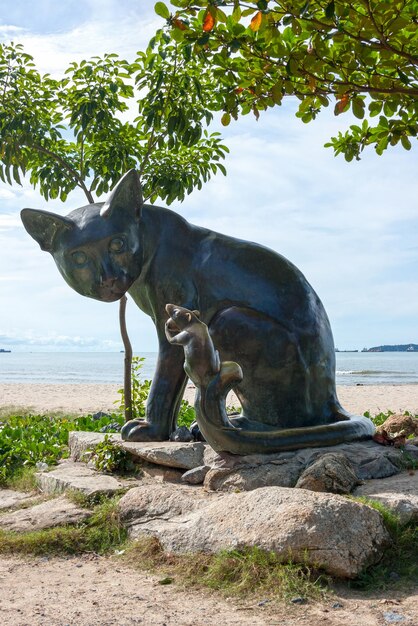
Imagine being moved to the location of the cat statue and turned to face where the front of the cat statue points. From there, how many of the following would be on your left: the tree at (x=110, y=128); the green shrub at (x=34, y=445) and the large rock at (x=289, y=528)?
1

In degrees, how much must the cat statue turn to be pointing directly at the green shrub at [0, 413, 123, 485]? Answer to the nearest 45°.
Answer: approximately 45° to its right

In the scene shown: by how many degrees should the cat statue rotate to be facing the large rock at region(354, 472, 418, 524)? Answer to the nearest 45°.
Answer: approximately 135° to its left

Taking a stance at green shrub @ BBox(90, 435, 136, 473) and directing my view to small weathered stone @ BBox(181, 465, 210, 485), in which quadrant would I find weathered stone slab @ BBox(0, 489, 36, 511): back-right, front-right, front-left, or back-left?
back-right

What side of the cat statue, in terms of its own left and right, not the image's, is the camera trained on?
left
